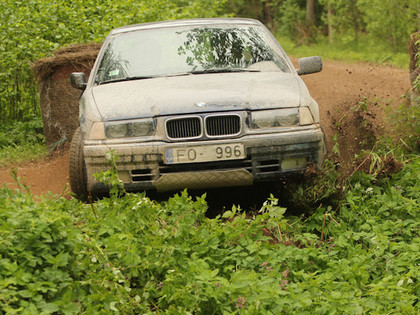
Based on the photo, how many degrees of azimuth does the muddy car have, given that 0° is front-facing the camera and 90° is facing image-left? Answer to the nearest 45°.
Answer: approximately 0°
